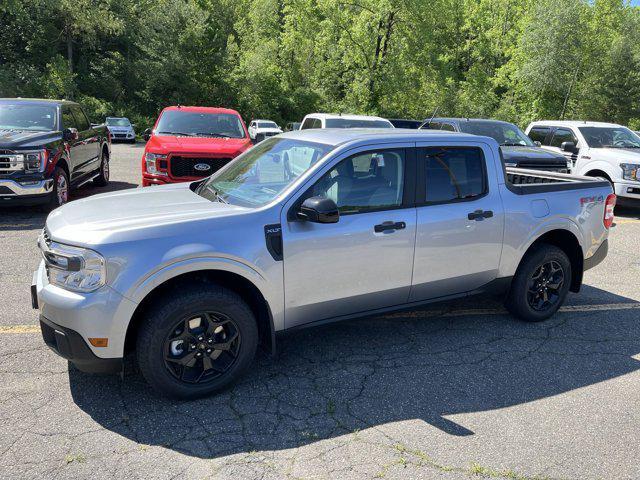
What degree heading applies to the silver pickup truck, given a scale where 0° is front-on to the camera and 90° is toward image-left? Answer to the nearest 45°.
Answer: approximately 45°

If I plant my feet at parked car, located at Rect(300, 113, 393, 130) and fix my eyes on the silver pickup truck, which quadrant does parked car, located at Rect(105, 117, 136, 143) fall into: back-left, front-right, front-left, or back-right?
back-right

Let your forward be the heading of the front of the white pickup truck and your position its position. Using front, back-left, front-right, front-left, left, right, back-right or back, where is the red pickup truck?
right

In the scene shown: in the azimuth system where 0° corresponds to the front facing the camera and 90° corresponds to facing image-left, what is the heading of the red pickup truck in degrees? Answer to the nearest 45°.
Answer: approximately 0°

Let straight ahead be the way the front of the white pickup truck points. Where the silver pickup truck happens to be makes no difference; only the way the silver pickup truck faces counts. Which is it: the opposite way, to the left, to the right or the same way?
to the right

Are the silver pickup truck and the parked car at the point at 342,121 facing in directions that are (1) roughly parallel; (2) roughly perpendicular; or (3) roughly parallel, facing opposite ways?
roughly perpendicular

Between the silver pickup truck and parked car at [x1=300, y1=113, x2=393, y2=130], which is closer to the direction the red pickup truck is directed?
the silver pickup truck

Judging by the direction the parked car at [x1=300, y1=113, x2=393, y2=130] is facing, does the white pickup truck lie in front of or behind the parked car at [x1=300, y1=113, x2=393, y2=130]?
in front

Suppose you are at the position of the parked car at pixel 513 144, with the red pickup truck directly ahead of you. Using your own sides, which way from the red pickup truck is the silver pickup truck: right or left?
left

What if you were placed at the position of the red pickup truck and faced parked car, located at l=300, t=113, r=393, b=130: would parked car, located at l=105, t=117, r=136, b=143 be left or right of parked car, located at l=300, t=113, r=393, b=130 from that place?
left

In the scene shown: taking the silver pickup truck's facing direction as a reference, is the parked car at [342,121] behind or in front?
behind

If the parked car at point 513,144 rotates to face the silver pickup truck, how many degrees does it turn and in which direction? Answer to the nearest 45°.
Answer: approximately 45° to its right

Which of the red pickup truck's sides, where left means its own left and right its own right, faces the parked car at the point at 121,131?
back

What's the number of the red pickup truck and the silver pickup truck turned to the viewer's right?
0
